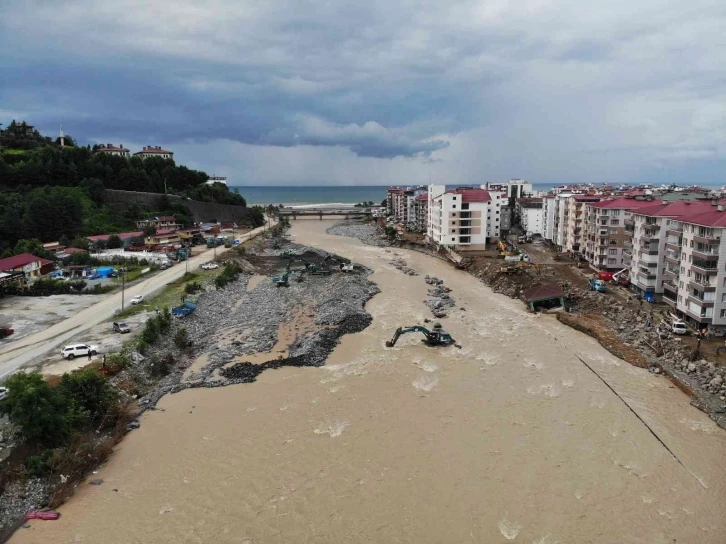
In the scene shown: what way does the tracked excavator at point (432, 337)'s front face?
to the viewer's left

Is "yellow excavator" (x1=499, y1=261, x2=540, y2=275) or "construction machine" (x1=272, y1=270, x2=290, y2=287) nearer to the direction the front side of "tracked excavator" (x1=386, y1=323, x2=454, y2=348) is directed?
the construction machine

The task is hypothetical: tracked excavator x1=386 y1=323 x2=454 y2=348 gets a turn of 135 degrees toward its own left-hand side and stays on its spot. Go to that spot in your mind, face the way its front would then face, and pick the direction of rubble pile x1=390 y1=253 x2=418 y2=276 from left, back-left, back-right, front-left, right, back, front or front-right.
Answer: back-left

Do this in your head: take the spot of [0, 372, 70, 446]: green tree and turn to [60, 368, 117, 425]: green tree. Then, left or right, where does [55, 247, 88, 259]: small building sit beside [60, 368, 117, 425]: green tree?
left

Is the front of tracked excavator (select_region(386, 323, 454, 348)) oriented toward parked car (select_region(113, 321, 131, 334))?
yes

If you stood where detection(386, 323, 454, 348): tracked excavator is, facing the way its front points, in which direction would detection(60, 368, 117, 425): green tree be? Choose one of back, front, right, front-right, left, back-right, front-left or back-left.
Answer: front-left

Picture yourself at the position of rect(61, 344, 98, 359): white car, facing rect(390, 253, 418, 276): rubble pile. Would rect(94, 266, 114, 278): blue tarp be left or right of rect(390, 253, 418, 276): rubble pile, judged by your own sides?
left

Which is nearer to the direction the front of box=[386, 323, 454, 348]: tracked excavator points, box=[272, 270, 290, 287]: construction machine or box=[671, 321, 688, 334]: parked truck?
the construction machine

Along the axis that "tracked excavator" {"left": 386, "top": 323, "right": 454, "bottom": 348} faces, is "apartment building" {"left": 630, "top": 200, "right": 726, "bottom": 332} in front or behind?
behind

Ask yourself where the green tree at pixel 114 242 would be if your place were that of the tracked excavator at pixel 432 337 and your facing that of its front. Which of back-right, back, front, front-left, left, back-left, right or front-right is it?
front-right

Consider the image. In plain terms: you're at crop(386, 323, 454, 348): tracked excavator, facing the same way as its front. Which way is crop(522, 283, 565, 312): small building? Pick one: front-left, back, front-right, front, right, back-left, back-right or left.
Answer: back-right

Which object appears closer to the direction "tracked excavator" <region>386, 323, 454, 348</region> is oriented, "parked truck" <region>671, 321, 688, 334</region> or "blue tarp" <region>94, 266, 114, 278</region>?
the blue tarp

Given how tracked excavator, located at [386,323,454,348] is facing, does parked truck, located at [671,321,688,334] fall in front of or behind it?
behind

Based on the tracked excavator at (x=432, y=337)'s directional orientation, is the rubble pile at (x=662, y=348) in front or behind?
behind

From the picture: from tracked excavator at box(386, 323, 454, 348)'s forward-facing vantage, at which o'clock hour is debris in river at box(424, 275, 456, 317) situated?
The debris in river is roughly at 3 o'clock from the tracked excavator.

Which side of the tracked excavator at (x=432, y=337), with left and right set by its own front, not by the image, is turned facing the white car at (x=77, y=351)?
front

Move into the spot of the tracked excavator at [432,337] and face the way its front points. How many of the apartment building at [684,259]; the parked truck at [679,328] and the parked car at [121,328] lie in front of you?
1

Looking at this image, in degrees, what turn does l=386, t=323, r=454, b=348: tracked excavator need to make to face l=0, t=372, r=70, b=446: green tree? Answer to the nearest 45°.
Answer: approximately 45° to its left
